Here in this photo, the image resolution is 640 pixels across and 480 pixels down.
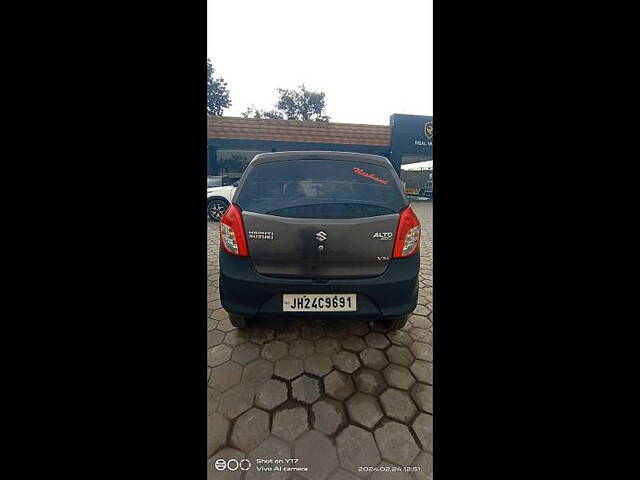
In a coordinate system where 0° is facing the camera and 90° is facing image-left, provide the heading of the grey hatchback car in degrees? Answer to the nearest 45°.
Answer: approximately 180°

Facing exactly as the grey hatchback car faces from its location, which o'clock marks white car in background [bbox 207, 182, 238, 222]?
The white car in background is roughly at 11 o'clock from the grey hatchback car.
